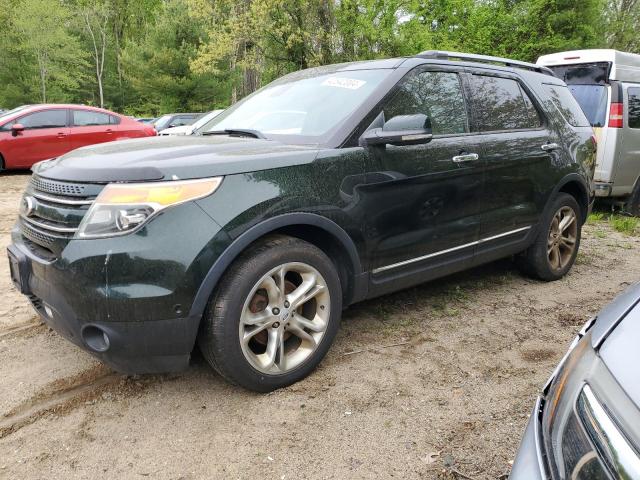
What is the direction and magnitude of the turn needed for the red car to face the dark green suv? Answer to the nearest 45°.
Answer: approximately 90° to its left

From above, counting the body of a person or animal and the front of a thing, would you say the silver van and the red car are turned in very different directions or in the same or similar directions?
very different directions

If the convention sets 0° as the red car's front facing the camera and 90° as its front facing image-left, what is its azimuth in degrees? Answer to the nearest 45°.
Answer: approximately 90°

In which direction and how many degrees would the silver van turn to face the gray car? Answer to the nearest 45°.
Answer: approximately 135° to its right

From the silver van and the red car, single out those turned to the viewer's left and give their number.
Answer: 1

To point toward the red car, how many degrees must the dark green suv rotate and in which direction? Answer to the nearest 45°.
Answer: approximately 90° to its right

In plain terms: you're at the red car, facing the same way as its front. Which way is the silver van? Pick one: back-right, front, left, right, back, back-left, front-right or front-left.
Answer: back-left

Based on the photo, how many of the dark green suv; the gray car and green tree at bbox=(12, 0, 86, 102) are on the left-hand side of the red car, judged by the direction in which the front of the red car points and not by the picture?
2

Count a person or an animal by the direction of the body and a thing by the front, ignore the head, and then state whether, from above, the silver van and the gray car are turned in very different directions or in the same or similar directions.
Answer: very different directions

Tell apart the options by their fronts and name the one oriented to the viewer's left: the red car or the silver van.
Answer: the red car

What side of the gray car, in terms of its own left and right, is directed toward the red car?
right

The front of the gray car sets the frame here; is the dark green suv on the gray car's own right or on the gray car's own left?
on the gray car's own right

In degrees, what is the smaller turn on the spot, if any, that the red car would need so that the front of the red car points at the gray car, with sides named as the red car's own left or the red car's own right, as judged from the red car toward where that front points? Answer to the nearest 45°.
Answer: approximately 90° to the red car's own left

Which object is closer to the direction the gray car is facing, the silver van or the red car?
the red car

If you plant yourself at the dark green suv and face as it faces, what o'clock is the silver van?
The silver van is roughly at 6 o'clock from the dark green suv.
